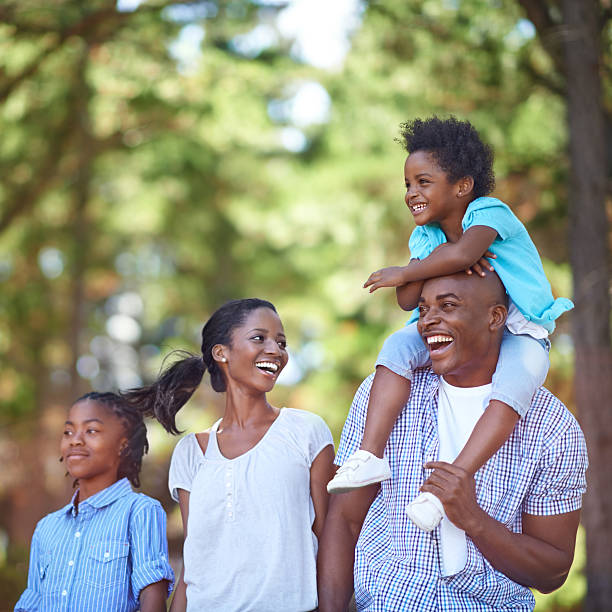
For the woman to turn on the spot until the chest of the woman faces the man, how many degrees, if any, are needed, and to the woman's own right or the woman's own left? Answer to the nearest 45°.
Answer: approximately 45° to the woman's own left

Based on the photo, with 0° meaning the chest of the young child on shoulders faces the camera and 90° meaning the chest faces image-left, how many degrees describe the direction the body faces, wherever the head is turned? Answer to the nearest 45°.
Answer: approximately 45°

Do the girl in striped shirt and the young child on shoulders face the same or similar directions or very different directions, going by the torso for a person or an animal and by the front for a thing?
same or similar directions

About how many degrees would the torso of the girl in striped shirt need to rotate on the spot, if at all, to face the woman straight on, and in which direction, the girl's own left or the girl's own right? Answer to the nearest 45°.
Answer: approximately 90° to the girl's own left

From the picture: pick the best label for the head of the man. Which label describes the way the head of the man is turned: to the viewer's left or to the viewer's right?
to the viewer's left

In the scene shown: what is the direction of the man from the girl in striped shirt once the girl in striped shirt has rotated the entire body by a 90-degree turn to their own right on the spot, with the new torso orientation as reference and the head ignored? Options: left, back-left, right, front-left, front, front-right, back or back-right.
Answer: back

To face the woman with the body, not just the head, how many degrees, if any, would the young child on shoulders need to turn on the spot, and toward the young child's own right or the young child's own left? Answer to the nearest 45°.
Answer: approximately 45° to the young child's own right

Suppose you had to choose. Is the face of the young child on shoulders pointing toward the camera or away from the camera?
toward the camera

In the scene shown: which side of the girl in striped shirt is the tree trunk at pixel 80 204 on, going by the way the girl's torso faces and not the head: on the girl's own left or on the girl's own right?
on the girl's own right

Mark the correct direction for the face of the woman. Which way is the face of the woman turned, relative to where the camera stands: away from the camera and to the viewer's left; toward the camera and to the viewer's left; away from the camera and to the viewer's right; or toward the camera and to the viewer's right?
toward the camera and to the viewer's right

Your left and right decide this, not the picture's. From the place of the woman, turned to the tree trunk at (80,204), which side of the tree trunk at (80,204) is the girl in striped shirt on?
left

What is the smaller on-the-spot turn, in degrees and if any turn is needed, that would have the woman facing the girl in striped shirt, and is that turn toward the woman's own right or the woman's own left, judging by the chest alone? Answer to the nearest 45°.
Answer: approximately 135° to the woman's own right

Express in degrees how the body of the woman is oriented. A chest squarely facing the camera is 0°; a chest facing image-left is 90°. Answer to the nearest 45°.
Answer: approximately 0°

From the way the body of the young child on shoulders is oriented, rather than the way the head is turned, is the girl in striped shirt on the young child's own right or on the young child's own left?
on the young child's own right

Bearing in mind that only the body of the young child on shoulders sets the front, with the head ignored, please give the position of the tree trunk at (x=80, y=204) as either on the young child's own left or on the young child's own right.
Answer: on the young child's own right
